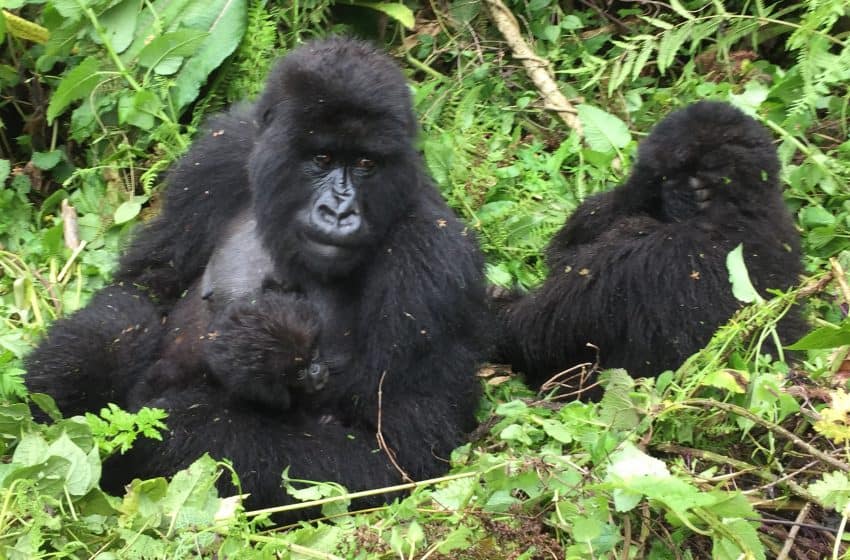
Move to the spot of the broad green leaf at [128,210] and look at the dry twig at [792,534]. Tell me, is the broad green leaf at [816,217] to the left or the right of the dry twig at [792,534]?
left

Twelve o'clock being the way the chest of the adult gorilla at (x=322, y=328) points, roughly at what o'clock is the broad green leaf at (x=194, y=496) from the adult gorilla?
The broad green leaf is roughly at 1 o'clock from the adult gorilla.

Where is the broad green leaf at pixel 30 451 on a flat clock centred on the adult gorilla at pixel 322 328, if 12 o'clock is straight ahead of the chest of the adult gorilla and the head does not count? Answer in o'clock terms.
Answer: The broad green leaf is roughly at 2 o'clock from the adult gorilla.

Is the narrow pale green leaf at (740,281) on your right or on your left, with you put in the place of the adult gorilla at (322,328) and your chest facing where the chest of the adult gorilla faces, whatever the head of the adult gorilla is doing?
on your left

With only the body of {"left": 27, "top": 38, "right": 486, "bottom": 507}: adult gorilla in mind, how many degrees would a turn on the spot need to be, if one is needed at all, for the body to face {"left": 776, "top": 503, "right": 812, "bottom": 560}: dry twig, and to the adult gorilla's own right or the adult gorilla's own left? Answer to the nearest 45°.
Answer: approximately 45° to the adult gorilla's own left

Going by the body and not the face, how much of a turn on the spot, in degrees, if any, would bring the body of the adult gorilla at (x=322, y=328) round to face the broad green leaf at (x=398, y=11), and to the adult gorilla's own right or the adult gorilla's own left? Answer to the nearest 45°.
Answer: approximately 180°

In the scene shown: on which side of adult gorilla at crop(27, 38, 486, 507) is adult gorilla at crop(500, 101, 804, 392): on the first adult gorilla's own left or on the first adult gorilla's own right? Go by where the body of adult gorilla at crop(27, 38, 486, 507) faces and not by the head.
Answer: on the first adult gorilla's own left

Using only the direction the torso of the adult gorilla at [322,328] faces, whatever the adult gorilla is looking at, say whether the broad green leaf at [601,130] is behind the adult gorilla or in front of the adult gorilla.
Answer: behind

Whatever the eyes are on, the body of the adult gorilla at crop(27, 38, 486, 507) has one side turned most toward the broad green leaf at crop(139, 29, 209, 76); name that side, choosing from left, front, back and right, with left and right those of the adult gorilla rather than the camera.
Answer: back

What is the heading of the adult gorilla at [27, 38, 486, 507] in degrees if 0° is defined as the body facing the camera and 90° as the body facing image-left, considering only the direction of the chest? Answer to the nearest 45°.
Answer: approximately 0°

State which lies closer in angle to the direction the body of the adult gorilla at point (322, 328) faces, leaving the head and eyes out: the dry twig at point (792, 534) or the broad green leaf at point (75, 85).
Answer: the dry twig

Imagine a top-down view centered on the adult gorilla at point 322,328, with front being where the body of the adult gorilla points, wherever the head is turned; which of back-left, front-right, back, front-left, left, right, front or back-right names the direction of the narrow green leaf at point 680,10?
back-left
